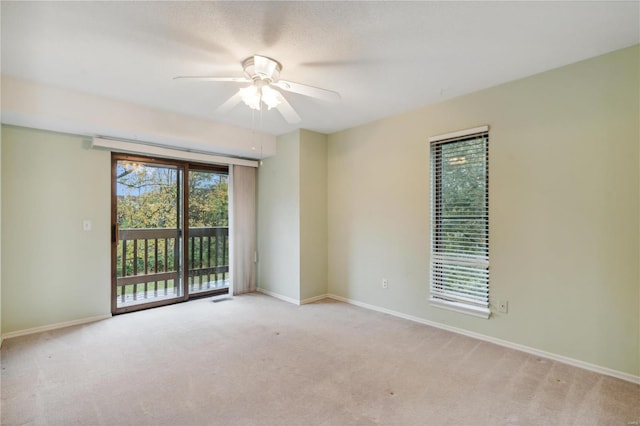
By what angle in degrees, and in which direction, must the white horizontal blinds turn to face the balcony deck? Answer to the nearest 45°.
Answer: approximately 45° to its right

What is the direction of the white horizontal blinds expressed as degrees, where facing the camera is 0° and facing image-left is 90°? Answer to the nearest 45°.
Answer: approximately 45°

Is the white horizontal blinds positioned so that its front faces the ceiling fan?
yes

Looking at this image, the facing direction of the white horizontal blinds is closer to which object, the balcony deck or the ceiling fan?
the ceiling fan
